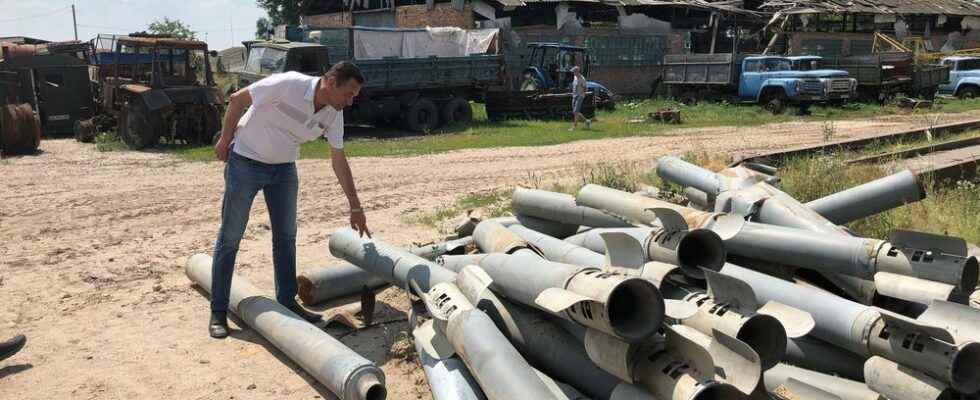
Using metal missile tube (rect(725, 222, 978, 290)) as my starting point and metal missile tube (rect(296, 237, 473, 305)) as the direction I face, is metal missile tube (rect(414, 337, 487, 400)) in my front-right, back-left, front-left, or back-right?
front-left

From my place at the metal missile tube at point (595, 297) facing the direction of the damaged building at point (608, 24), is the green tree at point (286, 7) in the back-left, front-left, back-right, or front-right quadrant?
front-left

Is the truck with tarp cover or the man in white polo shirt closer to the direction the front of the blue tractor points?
the man in white polo shirt

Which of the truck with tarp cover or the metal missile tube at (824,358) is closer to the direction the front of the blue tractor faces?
the metal missile tube

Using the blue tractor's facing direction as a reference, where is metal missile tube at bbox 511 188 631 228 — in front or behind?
in front

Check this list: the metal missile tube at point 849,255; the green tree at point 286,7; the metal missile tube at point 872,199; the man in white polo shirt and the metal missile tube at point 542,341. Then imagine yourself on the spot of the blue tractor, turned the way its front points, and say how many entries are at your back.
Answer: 1

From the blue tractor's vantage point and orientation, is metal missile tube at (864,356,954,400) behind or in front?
in front

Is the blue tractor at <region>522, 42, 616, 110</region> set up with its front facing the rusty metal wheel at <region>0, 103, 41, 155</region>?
no

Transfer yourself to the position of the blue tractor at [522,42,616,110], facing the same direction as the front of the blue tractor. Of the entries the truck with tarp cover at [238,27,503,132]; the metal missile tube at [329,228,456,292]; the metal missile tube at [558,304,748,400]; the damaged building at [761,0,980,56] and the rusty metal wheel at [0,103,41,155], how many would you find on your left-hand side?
1

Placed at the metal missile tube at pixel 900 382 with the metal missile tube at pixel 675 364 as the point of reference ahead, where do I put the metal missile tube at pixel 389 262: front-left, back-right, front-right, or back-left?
front-right

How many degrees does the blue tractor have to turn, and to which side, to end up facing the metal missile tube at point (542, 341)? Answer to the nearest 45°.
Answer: approximately 45° to its right

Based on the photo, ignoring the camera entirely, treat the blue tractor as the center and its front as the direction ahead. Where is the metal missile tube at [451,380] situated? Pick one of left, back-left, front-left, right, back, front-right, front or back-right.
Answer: front-right

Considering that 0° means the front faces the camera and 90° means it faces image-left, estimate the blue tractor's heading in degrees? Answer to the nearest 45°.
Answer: approximately 315°

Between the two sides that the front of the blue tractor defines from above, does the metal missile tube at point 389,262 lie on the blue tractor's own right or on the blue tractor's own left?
on the blue tractor's own right

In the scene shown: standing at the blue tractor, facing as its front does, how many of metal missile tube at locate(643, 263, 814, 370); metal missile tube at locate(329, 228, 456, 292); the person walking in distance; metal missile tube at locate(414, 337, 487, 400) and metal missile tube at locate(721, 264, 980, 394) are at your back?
0
